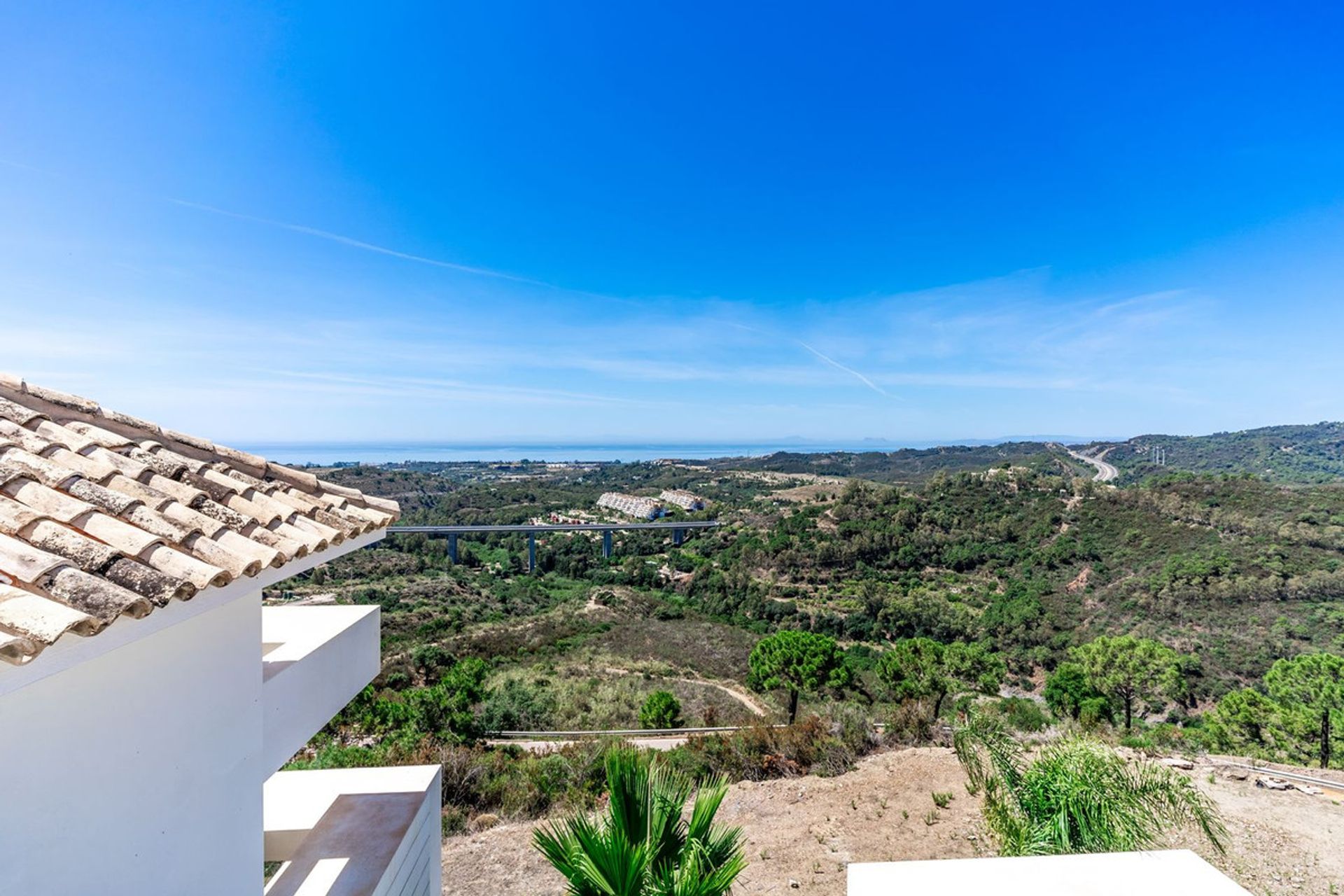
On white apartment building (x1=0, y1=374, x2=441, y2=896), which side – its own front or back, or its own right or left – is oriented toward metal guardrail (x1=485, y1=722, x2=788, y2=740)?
front

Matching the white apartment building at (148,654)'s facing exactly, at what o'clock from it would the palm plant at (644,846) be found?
The palm plant is roughly at 2 o'clock from the white apartment building.

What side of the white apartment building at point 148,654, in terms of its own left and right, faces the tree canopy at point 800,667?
front

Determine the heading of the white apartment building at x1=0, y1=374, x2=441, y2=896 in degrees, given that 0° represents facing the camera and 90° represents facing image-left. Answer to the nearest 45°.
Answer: approximately 225°

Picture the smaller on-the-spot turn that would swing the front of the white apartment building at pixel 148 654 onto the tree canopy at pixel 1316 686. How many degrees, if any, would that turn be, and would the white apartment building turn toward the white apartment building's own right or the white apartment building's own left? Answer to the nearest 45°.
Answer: approximately 45° to the white apartment building's own right

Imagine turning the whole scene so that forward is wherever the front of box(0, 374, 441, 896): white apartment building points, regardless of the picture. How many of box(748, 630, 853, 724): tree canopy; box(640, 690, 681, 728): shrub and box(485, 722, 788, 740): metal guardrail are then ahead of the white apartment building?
3

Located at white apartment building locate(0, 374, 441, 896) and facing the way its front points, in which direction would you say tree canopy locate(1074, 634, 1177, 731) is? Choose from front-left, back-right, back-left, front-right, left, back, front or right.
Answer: front-right

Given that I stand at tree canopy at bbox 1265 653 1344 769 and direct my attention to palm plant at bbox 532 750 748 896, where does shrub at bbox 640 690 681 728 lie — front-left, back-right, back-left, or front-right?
front-right

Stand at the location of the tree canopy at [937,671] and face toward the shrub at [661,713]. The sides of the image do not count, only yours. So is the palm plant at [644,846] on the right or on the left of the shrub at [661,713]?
left

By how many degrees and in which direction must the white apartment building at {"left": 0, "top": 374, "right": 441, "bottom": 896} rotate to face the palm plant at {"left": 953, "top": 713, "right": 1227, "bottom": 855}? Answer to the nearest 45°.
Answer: approximately 45° to its right

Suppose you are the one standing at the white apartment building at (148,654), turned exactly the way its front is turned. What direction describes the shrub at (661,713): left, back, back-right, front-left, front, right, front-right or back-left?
front
